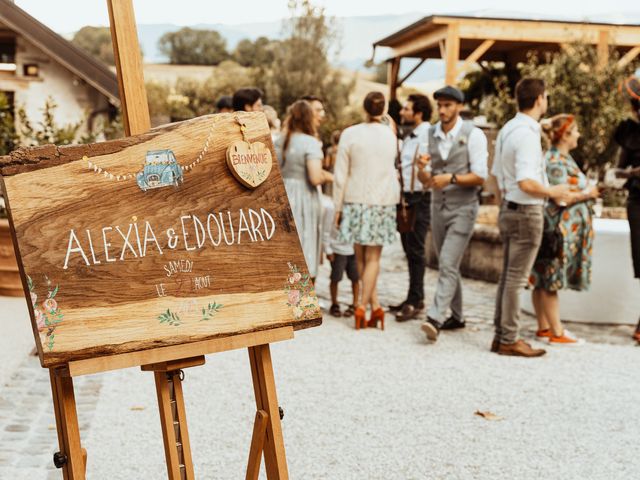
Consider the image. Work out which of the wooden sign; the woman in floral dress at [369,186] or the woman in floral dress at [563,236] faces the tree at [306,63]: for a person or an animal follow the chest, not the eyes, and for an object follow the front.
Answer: the woman in floral dress at [369,186]

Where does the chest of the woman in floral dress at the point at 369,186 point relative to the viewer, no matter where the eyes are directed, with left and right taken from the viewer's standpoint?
facing away from the viewer

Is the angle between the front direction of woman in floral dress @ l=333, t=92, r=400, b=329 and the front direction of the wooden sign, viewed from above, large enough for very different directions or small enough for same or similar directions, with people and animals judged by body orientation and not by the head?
very different directions

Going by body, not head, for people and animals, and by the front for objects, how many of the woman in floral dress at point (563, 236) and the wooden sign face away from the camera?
0

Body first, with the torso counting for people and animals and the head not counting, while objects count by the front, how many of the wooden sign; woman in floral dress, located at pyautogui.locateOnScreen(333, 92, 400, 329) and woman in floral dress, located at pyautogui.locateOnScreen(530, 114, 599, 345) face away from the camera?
1

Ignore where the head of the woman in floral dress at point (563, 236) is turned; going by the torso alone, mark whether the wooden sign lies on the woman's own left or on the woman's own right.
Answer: on the woman's own right
